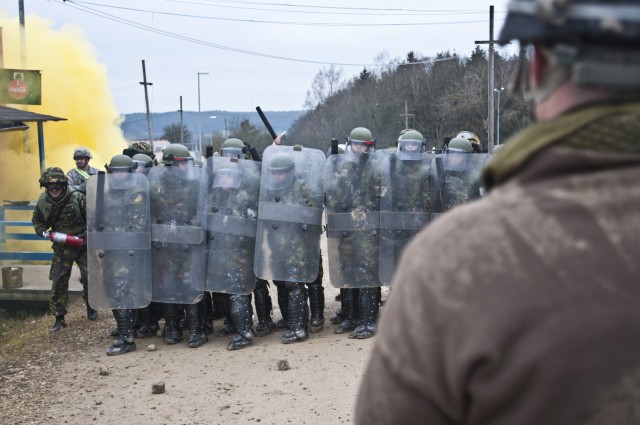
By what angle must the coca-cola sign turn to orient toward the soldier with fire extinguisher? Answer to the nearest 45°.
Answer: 0° — it already faces them

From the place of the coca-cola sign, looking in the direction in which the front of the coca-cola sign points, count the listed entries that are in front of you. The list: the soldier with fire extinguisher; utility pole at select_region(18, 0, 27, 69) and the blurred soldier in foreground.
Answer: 2

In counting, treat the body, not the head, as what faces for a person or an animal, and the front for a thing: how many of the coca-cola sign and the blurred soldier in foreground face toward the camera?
1

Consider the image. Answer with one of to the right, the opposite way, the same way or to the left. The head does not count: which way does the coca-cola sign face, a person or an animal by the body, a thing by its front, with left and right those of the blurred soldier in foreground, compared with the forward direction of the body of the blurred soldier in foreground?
the opposite way

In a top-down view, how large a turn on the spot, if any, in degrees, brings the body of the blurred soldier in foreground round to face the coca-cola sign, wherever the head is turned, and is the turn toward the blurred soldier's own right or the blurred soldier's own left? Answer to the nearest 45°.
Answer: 0° — they already face it

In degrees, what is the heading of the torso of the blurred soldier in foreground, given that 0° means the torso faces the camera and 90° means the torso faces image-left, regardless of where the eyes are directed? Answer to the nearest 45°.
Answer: approximately 135°

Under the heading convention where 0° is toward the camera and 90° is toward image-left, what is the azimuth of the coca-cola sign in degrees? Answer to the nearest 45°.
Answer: approximately 0°

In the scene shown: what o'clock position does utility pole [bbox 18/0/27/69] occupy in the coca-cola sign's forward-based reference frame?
The utility pole is roughly at 6 o'clock from the coca-cola sign.

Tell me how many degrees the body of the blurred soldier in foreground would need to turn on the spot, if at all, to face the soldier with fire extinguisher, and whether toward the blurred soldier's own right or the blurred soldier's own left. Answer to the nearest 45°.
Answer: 0° — they already face them

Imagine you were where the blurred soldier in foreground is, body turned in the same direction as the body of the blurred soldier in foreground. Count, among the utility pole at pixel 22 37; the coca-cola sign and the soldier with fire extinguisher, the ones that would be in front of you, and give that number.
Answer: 3

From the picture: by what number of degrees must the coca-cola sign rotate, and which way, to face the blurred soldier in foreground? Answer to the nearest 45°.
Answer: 0° — it already faces them
